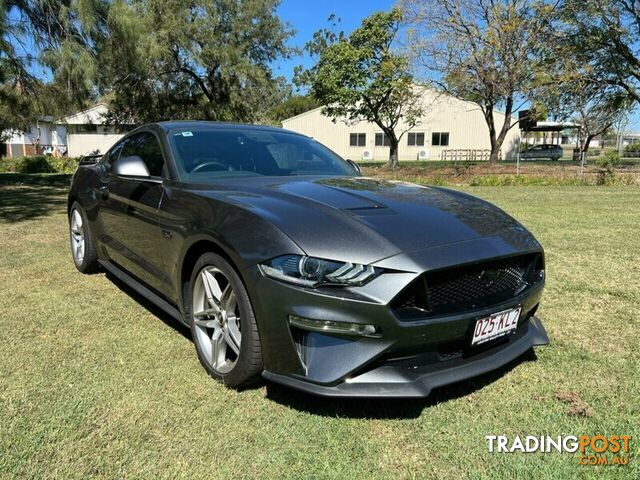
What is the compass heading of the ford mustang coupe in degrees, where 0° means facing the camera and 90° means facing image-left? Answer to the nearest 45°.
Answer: approximately 315°

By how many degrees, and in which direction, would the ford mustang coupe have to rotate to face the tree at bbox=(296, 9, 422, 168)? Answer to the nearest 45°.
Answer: approximately 135° to its left

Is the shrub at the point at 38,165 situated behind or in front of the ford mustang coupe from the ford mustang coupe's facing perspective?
behind

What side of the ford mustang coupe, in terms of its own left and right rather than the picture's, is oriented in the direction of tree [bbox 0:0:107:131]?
back

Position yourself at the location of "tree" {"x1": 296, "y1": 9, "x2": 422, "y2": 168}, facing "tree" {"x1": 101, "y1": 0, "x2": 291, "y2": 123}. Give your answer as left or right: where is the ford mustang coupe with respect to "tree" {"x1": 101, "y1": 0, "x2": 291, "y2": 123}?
left

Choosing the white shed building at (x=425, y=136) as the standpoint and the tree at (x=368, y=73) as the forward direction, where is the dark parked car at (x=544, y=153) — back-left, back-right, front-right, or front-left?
back-left

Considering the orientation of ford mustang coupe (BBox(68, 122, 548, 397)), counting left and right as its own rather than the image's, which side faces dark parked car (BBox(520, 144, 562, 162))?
left

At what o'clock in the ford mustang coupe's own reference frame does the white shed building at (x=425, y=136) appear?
The white shed building is roughly at 8 o'clock from the ford mustang coupe.
